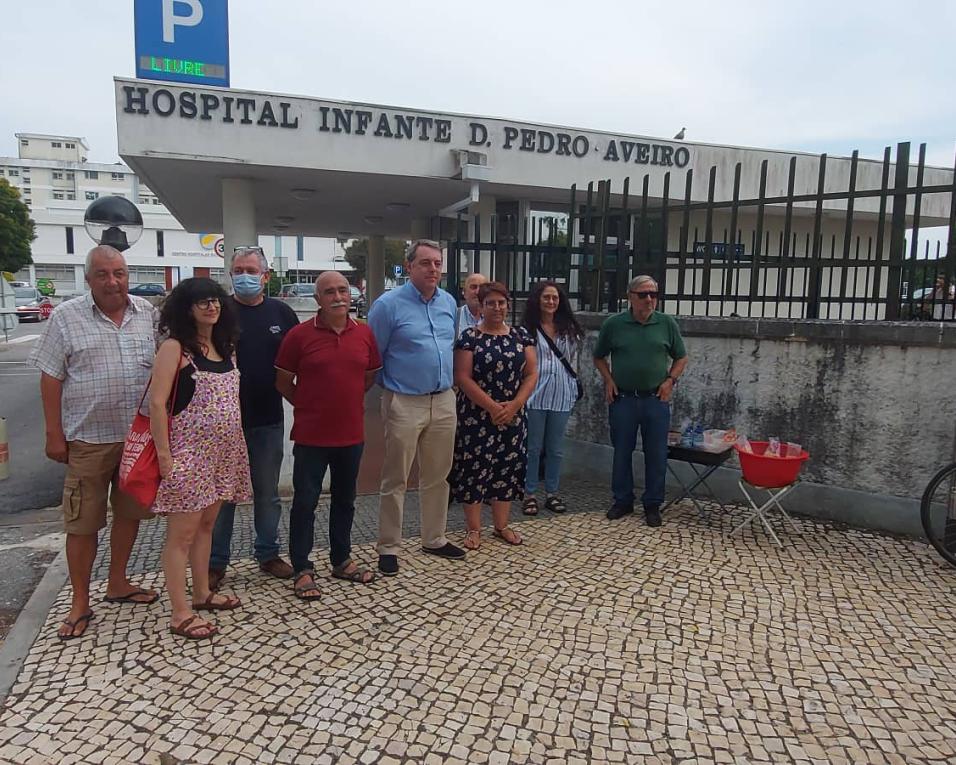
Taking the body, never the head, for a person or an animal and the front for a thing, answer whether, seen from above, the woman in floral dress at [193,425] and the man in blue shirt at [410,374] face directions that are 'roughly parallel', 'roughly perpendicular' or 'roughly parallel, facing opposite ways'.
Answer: roughly parallel

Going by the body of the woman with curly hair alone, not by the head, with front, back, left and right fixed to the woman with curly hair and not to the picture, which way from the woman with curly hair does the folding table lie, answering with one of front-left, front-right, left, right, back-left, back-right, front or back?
left

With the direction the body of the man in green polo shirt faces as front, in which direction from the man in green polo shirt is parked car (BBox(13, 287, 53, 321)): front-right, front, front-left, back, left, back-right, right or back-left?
back-right

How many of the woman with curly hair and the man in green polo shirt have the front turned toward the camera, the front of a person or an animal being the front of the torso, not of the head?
2

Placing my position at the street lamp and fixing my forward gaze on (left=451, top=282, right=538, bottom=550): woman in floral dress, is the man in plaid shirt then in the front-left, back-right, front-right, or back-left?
front-right

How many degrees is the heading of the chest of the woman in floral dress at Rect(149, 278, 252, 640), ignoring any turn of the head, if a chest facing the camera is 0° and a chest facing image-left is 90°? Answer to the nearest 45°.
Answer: approximately 315°

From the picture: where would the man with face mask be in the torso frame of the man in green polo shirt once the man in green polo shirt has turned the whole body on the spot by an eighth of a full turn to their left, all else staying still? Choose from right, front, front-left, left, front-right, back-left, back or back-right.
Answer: right

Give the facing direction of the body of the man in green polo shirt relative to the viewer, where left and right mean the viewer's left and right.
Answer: facing the viewer

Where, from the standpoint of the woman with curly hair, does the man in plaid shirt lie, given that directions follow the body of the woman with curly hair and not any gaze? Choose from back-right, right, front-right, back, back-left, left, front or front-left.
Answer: front-right

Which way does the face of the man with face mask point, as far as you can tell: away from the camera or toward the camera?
toward the camera

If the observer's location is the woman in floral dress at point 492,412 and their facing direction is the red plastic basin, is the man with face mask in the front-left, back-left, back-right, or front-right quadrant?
back-right
